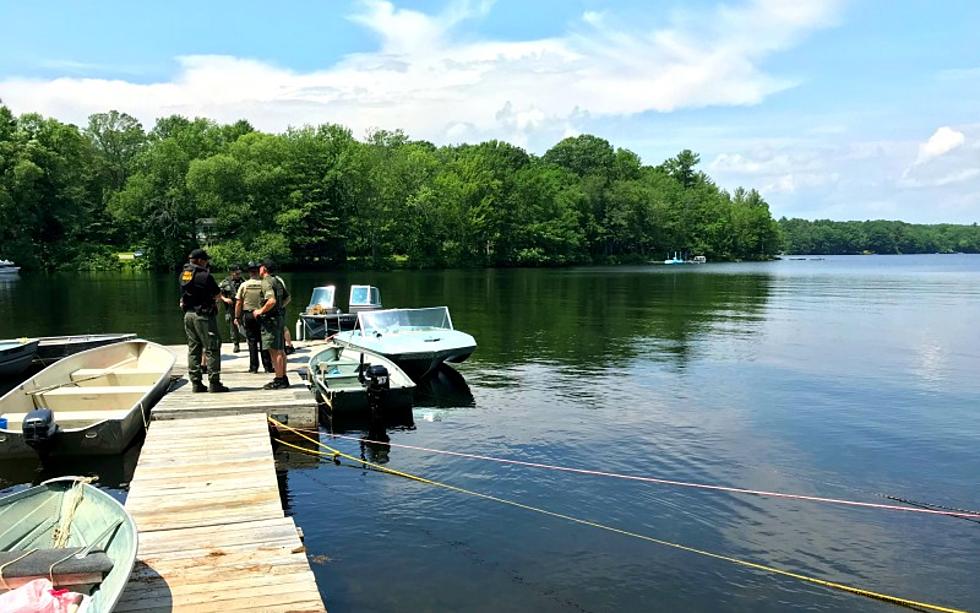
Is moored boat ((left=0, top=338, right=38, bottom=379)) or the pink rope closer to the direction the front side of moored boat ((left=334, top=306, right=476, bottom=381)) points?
the pink rope

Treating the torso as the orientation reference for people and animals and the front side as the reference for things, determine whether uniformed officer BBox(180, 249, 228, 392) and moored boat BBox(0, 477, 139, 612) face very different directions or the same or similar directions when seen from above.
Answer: same or similar directions

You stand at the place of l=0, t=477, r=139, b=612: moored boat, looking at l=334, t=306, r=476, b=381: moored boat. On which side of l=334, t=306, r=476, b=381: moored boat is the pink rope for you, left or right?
right

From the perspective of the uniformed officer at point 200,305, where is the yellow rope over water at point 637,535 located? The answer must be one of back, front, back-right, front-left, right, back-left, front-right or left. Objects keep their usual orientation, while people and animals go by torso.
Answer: right

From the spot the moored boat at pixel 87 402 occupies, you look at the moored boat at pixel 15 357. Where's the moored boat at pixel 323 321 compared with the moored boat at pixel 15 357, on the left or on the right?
right

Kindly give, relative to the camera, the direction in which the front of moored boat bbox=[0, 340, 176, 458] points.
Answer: facing away from the viewer and to the right of the viewer

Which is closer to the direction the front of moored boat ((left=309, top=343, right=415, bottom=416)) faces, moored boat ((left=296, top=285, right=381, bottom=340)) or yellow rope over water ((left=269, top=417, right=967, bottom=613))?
the moored boat

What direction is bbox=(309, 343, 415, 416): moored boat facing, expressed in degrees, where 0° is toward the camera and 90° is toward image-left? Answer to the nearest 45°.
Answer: approximately 135°

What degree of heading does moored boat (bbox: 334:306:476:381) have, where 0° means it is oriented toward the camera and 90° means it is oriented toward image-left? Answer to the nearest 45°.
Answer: approximately 315°

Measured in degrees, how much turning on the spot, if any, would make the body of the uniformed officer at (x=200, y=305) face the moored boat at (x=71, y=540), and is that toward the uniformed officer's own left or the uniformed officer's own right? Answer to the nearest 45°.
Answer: approximately 135° to the uniformed officer's own right

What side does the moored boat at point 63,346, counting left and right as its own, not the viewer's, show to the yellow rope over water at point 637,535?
right

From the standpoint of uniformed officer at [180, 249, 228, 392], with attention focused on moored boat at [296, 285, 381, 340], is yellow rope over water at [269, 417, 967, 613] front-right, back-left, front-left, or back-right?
back-right

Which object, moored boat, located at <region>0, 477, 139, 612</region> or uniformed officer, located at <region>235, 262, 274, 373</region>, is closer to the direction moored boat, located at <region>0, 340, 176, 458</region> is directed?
the uniformed officer

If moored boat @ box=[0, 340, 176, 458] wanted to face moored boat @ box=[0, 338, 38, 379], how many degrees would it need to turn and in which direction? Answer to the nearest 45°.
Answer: approximately 45° to its left

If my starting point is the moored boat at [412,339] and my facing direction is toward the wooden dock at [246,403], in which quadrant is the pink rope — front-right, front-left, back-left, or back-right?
front-left
